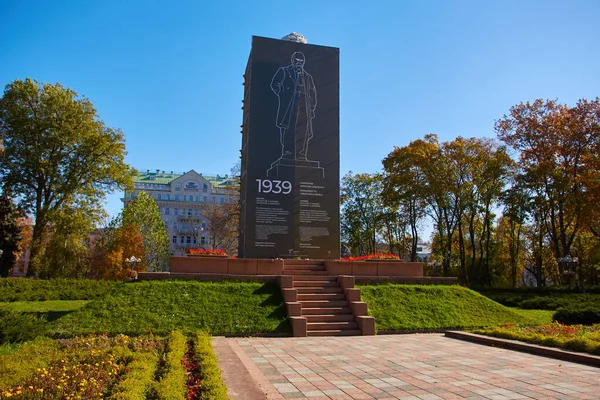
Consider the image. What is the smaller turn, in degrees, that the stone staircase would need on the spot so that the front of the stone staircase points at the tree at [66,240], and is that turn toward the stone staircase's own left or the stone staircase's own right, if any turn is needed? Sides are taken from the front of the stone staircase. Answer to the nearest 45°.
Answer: approximately 135° to the stone staircase's own right

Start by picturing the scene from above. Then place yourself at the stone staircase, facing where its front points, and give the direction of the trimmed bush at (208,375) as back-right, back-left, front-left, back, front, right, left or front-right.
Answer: front

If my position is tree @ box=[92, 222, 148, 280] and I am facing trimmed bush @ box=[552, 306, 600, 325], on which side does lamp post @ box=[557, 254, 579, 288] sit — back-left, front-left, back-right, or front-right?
front-left

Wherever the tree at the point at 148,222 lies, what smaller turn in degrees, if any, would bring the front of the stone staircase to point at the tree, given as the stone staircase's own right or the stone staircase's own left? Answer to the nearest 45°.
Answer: approximately 135° to the stone staircase's own right

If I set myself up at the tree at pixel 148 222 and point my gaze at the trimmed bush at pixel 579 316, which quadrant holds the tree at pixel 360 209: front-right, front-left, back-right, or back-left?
front-left

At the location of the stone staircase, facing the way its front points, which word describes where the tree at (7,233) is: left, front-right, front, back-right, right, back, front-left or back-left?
back-right

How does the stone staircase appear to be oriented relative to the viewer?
toward the camera

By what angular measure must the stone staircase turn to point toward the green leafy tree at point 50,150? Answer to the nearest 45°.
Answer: approximately 135° to its right

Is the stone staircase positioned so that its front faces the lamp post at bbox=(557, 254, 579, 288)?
no

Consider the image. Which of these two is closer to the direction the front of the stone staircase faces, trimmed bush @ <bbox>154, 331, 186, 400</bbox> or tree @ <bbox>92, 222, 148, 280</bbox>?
the trimmed bush

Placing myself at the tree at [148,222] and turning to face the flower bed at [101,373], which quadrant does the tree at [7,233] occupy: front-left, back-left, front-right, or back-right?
front-right

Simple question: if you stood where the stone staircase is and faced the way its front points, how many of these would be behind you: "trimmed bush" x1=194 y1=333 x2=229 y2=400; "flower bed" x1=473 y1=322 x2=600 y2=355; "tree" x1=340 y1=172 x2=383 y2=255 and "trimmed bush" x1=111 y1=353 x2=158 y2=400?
1

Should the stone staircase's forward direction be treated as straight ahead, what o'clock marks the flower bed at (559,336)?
The flower bed is roughly at 10 o'clock from the stone staircase.

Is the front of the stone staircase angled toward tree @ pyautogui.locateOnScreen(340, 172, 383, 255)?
no
